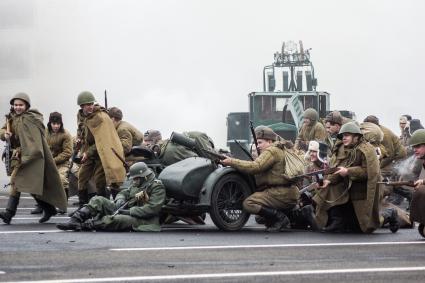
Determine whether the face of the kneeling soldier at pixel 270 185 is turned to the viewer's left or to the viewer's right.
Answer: to the viewer's left

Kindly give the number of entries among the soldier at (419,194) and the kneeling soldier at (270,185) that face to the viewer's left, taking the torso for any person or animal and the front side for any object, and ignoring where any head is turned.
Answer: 2

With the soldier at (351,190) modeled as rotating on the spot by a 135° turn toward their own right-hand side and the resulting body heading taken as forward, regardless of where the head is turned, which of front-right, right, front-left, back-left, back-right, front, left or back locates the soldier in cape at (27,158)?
left

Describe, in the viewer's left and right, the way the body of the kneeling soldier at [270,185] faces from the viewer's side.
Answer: facing to the left of the viewer

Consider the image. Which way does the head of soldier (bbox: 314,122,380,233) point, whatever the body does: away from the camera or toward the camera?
toward the camera

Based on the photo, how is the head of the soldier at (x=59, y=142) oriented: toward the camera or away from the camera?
toward the camera

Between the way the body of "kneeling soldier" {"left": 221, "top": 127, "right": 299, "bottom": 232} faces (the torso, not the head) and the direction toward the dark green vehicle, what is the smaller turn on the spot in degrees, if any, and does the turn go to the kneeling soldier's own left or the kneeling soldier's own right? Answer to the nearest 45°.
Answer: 0° — they already face it

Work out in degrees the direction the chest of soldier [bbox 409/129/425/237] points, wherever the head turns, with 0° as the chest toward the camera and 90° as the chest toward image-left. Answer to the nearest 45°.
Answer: approximately 90°

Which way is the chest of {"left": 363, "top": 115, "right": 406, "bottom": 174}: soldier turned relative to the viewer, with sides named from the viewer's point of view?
facing to the left of the viewer
